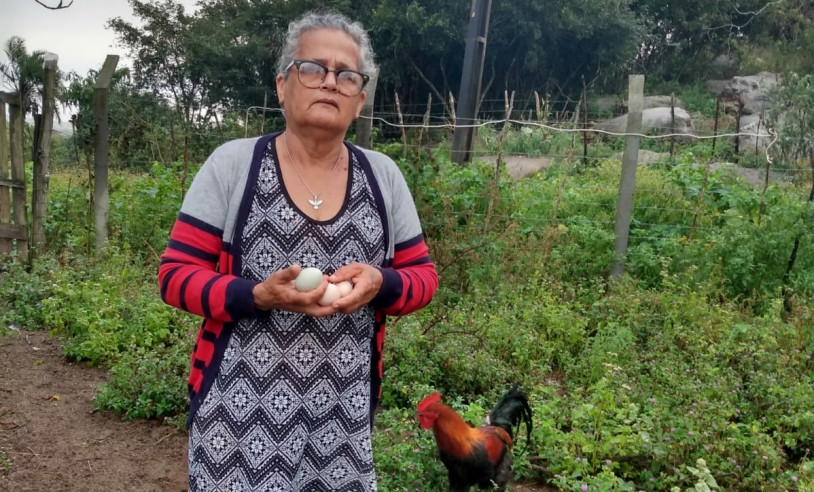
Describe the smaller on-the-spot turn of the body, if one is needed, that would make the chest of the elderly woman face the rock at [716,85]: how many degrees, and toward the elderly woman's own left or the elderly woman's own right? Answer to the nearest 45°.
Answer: approximately 135° to the elderly woman's own left

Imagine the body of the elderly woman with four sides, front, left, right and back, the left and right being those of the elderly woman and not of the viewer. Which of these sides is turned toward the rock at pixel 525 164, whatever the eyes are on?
back

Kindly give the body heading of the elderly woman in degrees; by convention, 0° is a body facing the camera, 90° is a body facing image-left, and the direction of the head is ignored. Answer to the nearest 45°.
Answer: approximately 0°

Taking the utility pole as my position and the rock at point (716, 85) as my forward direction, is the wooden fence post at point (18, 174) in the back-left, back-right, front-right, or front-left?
back-left

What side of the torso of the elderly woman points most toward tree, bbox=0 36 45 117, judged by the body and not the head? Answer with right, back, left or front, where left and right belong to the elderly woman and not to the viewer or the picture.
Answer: back

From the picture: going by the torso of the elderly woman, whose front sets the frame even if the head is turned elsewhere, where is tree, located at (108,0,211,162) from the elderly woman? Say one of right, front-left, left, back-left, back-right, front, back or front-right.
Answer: back

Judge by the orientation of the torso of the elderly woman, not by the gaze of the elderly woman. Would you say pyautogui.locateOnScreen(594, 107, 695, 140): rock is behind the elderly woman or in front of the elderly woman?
behind

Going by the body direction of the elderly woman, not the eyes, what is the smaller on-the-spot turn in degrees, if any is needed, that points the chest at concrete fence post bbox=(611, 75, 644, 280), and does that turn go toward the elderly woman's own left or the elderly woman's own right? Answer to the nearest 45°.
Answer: approximately 135° to the elderly woman's own left
